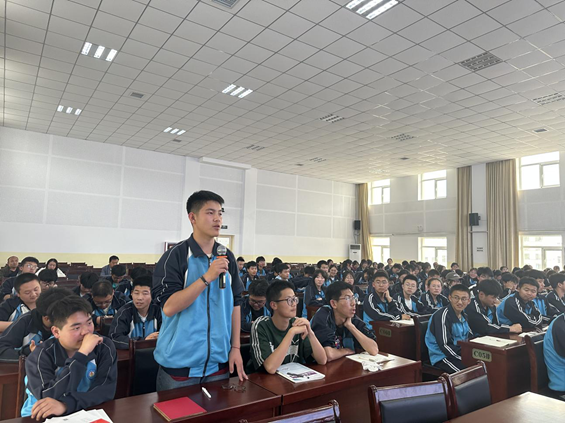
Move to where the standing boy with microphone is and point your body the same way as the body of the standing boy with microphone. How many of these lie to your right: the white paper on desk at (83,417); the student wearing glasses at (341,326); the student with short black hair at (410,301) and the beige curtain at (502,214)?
1

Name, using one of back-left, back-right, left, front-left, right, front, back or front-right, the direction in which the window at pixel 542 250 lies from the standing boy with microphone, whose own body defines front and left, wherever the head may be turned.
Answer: left

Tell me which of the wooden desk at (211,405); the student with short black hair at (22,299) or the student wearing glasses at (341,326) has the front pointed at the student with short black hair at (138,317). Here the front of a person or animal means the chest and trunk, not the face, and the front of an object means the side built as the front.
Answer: the student with short black hair at (22,299)

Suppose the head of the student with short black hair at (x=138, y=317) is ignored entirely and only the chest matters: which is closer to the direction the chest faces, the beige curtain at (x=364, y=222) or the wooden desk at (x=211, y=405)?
the wooden desk

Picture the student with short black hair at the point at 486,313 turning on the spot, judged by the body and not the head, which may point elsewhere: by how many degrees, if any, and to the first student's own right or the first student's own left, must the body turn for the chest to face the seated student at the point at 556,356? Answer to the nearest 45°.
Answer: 0° — they already face them

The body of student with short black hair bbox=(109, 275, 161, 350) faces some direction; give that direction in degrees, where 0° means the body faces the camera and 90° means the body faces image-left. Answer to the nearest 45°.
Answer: approximately 0°

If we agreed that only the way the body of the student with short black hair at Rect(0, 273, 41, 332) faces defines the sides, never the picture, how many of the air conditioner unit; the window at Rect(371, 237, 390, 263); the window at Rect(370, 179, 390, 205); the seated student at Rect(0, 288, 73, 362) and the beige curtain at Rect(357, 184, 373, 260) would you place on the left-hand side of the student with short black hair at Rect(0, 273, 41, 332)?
4
